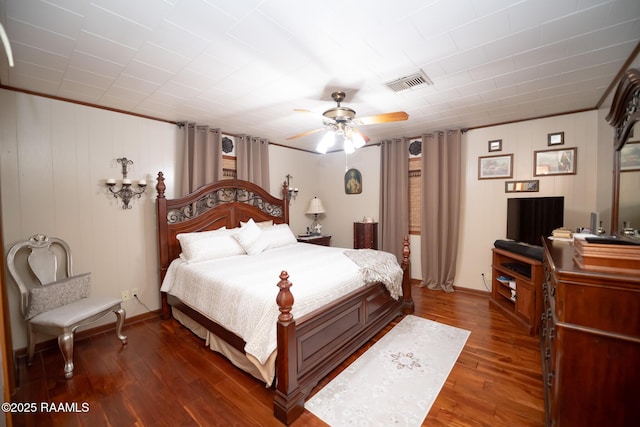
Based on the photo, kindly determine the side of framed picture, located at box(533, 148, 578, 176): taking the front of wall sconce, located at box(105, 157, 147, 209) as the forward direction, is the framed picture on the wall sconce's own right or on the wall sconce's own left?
on the wall sconce's own left

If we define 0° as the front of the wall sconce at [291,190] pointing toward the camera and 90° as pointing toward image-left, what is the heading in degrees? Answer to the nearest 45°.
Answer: approximately 315°

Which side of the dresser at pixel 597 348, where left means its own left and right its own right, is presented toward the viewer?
left

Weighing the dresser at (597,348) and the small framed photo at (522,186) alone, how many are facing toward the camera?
1

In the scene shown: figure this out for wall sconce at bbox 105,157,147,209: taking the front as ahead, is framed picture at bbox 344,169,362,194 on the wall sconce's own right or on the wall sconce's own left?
on the wall sconce's own left
